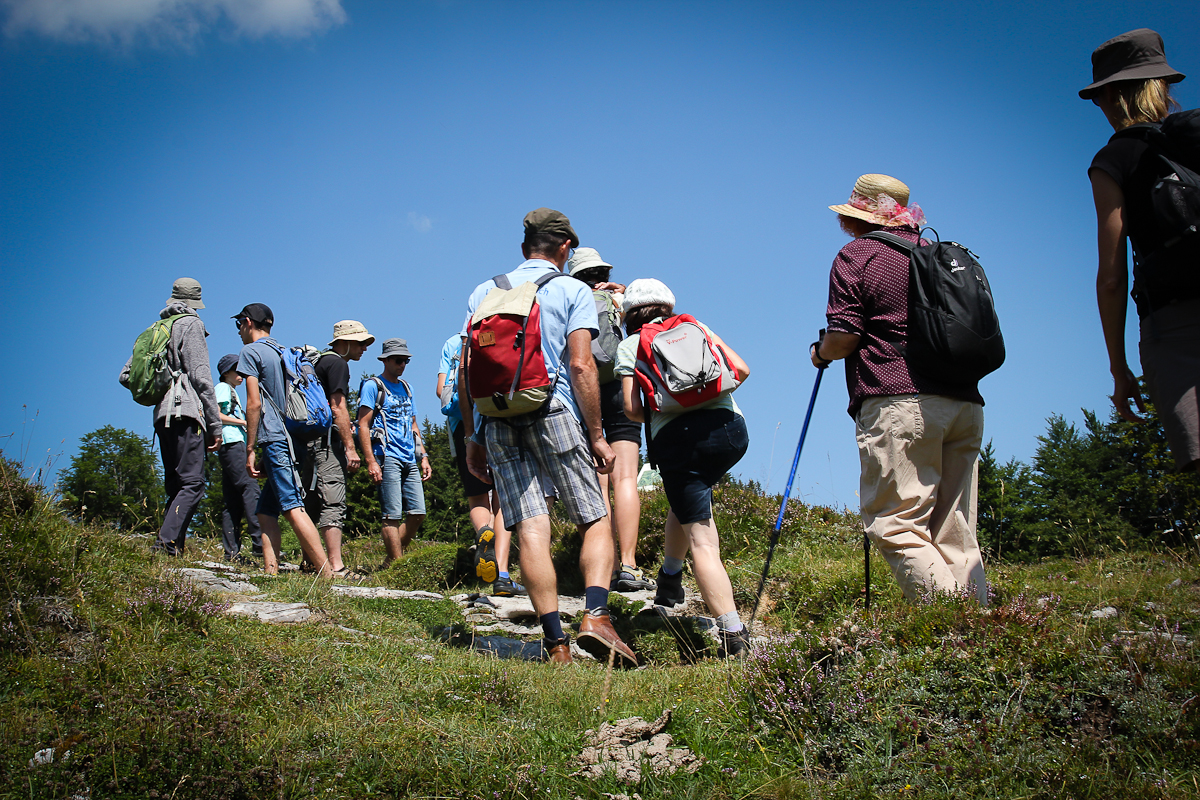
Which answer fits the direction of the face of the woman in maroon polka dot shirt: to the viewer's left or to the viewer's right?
to the viewer's left

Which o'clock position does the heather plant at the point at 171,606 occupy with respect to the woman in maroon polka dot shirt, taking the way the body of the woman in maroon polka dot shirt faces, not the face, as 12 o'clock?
The heather plant is roughly at 10 o'clock from the woman in maroon polka dot shirt.

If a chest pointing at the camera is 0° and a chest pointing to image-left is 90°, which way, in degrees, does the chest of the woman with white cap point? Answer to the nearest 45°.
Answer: approximately 135°

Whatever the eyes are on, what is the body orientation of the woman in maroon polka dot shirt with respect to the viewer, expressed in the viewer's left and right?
facing away from the viewer and to the left of the viewer

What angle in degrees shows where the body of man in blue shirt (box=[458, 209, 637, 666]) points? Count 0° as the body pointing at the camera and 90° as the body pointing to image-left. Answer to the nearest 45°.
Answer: approximately 225°
